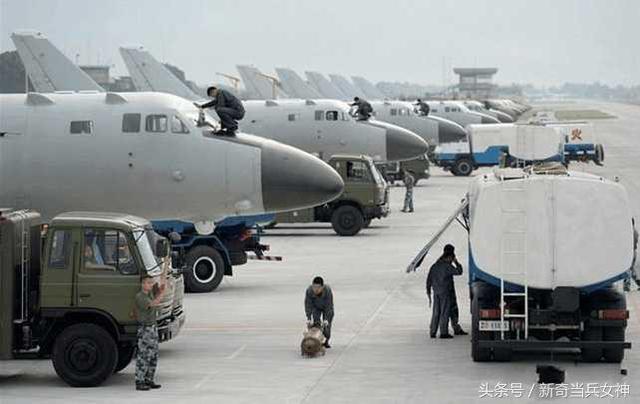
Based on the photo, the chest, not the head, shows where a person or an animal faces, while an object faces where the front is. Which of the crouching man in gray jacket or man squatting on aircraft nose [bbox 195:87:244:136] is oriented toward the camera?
the crouching man in gray jacket

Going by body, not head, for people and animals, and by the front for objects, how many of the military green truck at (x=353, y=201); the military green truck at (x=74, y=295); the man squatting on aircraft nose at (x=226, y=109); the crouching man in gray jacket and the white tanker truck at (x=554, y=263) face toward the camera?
1

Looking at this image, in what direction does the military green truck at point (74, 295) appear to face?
to the viewer's right

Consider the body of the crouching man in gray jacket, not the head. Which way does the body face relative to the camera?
toward the camera

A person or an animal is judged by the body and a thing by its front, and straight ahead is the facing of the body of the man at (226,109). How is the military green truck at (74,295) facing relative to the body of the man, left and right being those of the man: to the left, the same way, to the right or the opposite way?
the opposite way

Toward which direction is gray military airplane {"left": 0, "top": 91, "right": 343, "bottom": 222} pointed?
to the viewer's right

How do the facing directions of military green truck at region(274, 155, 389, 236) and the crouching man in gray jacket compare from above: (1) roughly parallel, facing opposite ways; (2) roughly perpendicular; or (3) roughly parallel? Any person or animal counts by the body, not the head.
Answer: roughly perpendicular

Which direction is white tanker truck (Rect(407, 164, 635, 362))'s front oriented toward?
away from the camera

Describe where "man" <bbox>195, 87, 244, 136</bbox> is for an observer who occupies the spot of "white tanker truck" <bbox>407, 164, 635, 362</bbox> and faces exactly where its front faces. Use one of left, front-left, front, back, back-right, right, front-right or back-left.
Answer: front-left

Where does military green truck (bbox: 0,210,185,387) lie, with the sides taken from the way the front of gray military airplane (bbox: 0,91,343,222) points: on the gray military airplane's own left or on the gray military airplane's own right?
on the gray military airplane's own right

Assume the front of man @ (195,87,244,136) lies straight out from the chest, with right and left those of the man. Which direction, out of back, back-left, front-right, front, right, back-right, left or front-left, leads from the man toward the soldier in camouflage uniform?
left
